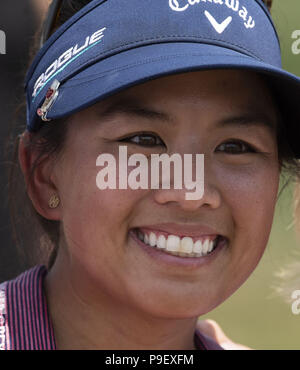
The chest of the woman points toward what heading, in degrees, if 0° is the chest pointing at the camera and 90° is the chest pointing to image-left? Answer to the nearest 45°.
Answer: approximately 315°
